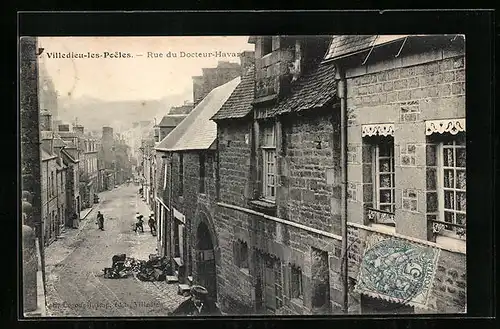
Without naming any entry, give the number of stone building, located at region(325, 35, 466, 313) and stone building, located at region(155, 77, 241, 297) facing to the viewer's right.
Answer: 0

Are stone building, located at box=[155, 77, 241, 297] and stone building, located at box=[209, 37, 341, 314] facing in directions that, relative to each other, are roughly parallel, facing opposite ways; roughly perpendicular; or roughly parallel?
roughly parallel

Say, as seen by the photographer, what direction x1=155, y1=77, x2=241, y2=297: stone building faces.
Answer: facing the viewer and to the left of the viewer

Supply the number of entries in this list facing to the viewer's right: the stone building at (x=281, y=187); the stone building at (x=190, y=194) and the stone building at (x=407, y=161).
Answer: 0

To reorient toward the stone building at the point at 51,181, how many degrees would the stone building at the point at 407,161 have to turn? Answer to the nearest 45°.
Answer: approximately 45° to its right

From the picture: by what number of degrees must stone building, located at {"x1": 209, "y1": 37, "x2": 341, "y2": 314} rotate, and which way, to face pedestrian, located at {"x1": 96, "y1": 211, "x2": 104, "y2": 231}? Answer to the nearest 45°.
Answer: approximately 45° to its right

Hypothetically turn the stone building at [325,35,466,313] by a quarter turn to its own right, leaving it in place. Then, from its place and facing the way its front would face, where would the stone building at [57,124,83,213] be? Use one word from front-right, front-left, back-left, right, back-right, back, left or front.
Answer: front-left

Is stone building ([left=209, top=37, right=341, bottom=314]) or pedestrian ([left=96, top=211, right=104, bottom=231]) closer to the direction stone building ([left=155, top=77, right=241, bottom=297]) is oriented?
the pedestrian

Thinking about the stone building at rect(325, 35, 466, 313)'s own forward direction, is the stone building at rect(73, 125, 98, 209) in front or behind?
in front

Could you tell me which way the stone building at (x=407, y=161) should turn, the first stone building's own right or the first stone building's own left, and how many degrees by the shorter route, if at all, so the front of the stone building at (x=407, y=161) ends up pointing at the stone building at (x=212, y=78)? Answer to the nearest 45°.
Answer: approximately 45° to the first stone building's own right

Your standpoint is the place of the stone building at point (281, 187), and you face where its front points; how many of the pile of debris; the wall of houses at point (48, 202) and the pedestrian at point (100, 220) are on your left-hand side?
0

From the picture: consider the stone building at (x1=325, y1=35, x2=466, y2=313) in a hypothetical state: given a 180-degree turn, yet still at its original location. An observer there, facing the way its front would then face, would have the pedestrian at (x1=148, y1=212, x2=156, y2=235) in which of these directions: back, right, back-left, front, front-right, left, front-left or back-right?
back-left

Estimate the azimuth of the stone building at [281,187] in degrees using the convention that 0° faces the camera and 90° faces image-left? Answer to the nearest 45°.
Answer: approximately 45°

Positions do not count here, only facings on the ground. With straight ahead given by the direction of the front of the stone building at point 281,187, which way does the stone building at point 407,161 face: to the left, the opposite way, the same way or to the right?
the same way
